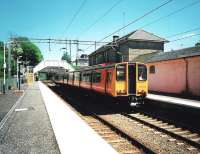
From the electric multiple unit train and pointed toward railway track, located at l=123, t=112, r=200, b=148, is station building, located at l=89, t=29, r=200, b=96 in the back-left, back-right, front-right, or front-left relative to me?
back-left

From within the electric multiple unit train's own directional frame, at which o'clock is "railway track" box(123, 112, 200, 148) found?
The railway track is roughly at 1 o'clock from the electric multiple unit train.

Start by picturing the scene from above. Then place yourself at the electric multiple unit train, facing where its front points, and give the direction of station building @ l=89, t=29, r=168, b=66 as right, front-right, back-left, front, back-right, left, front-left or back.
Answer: back-left

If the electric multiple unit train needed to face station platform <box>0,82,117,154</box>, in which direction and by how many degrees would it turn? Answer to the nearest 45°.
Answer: approximately 90° to its right

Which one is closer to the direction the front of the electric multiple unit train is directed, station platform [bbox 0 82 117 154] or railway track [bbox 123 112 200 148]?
the railway track

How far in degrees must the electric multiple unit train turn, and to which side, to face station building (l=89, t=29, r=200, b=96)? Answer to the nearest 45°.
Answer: approximately 90° to its left

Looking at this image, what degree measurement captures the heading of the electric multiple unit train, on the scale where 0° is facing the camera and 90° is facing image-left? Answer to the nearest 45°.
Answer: approximately 315°
